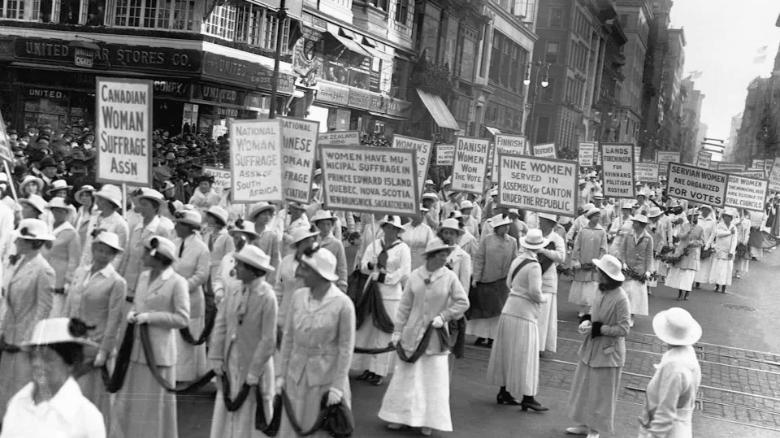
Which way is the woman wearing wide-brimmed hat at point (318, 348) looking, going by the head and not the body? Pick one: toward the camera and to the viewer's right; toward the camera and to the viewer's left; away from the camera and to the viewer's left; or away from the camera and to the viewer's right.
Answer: toward the camera and to the viewer's left

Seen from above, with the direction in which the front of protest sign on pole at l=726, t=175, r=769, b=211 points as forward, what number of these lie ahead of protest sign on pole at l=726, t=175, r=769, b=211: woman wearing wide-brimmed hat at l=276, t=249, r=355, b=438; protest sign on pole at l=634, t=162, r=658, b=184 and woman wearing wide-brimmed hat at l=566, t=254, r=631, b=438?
2

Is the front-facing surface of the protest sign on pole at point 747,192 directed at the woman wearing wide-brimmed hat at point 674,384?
yes

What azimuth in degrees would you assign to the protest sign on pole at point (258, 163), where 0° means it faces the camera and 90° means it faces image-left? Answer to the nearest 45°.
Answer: approximately 0°

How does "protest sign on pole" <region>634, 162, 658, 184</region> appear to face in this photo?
toward the camera

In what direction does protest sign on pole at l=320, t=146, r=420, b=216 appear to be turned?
toward the camera

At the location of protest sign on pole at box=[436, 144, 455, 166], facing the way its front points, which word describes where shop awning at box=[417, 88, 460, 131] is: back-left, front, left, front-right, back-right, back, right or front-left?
back

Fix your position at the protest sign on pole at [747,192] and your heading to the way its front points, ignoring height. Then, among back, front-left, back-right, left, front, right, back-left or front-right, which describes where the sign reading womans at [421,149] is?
front-right

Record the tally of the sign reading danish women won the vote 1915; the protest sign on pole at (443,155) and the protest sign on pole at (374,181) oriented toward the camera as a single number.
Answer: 3

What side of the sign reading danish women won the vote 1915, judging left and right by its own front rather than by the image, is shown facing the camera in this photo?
front
